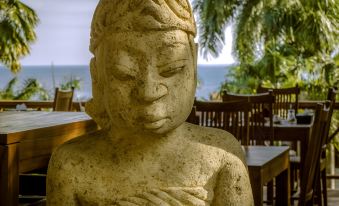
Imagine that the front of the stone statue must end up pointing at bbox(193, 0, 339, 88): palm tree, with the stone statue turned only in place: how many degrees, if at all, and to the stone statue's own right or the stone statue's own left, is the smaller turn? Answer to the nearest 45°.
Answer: approximately 180°

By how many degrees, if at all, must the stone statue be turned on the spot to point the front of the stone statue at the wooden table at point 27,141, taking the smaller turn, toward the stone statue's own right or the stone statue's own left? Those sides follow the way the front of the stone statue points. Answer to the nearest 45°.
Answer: approximately 135° to the stone statue's own right

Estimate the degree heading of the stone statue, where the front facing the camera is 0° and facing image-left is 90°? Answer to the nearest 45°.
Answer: approximately 0°

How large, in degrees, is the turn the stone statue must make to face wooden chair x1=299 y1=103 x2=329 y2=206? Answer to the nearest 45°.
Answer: approximately 135° to its left

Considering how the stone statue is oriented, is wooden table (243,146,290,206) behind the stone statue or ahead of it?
behind

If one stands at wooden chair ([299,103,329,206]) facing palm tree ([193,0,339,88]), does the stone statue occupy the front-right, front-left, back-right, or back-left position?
back-left

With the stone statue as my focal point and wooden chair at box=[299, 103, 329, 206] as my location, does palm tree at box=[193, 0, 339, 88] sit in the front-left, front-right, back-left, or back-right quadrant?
back-right

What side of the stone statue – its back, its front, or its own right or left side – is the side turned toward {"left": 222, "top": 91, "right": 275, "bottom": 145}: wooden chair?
back
